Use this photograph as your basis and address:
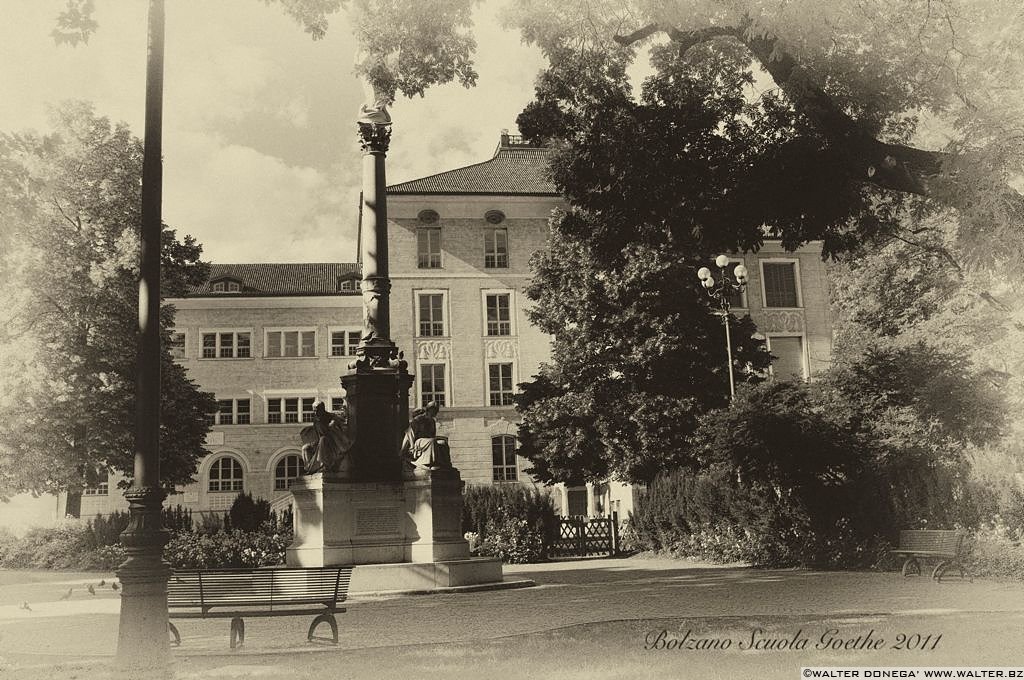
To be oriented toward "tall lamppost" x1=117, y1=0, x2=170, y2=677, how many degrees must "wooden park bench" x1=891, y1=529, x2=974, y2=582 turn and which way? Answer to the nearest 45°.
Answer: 0° — it already faces it

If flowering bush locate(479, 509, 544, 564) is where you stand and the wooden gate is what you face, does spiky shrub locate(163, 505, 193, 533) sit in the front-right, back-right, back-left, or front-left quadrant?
back-left

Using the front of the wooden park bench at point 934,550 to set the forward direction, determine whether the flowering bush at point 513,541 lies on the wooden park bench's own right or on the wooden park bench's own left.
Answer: on the wooden park bench's own right

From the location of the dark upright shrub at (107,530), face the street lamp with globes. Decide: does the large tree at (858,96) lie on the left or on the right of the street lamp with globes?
right

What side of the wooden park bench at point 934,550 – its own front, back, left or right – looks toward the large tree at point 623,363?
right

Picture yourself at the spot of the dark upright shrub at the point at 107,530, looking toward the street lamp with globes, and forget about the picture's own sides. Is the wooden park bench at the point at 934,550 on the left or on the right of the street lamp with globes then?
right

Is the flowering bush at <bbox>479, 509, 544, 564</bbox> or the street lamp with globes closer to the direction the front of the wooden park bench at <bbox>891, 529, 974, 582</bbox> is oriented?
the flowering bush

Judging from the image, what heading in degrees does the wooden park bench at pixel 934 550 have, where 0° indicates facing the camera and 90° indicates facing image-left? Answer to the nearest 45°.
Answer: approximately 45°

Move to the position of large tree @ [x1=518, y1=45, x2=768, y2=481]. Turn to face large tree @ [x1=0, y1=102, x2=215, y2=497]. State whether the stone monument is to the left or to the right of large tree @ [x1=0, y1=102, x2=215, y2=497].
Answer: left

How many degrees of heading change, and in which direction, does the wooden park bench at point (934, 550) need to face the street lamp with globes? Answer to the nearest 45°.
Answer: approximately 90° to its right

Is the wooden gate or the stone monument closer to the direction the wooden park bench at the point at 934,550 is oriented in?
the stone monument

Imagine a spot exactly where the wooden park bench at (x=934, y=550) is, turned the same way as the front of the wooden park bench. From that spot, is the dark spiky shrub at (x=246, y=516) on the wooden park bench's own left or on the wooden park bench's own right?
on the wooden park bench's own right
